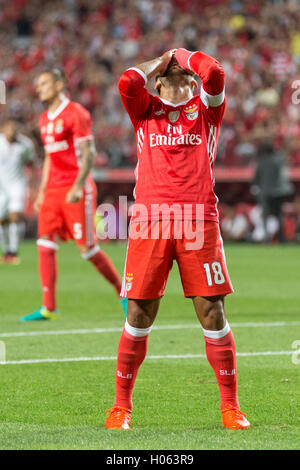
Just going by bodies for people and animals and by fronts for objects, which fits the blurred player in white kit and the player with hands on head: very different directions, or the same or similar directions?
same or similar directions

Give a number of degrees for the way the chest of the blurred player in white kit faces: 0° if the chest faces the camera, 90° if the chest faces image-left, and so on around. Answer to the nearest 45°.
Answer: approximately 0°

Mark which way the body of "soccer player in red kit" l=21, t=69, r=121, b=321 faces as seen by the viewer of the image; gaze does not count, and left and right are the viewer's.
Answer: facing the viewer and to the left of the viewer

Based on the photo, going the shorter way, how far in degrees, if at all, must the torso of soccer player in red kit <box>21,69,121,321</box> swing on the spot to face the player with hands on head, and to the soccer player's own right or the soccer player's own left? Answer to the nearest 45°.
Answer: approximately 45° to the soccer player's own left

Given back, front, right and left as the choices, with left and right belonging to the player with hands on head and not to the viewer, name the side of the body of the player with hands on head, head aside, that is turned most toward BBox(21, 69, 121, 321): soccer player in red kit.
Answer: back

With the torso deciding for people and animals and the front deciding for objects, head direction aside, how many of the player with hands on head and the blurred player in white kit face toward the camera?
2

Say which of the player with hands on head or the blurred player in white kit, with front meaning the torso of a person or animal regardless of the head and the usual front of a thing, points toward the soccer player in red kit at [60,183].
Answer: the blurred player in white kit

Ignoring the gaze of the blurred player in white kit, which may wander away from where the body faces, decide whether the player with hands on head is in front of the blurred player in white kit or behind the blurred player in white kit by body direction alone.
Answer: in front

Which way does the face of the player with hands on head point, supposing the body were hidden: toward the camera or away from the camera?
toward the camera

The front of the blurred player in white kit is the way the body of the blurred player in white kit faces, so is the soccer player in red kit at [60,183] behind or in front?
in front

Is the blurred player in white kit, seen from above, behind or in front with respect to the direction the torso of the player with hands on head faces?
behind

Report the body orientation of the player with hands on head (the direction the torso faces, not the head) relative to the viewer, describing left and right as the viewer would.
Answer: facing the viewer

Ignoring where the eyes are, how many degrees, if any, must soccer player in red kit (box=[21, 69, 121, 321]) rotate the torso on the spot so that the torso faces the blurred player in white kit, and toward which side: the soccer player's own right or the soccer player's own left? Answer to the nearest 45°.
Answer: approximately 135° to the soccer player's own right
